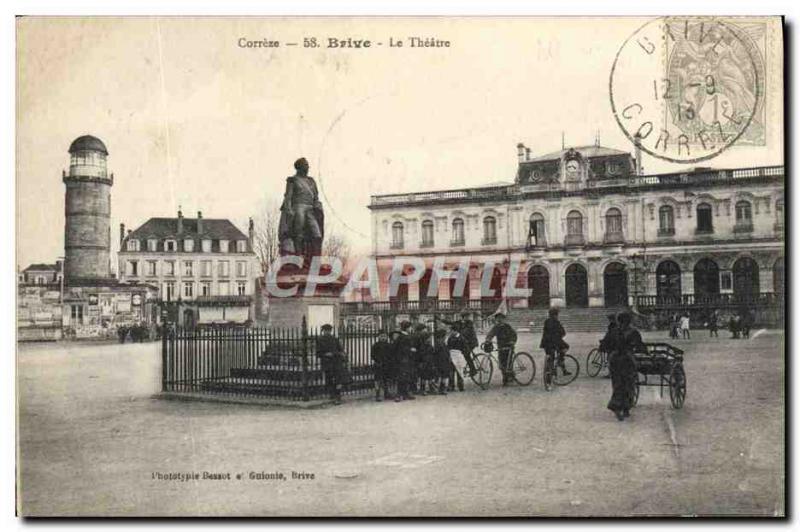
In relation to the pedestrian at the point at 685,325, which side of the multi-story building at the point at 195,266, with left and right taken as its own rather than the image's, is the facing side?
left

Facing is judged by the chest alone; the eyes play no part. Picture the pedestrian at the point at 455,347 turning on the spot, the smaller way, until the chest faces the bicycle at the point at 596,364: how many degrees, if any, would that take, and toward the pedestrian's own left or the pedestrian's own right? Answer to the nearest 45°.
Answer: approximately 90° to the pedestrian's own left

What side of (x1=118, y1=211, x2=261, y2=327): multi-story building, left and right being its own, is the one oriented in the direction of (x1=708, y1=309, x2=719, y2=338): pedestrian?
left

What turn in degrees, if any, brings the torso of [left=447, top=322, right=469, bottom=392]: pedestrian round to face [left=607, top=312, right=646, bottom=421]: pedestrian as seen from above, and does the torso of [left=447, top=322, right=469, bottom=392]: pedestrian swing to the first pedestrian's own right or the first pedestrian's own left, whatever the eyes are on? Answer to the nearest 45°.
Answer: approximately 90° to the first pedestrian's own left

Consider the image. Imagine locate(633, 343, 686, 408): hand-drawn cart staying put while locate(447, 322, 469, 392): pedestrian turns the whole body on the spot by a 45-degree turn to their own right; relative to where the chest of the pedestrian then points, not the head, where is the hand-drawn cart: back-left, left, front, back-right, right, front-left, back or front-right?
back-left

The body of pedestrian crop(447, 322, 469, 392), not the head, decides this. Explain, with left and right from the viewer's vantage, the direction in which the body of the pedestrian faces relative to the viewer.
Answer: facing the viewer and to the left of the viewer

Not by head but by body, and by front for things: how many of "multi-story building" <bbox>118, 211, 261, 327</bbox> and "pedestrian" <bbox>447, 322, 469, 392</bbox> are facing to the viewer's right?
0

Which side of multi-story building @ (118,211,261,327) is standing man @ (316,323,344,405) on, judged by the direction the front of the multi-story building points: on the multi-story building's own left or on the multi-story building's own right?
on the multi-story building's own left

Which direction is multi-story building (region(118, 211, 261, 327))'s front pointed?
toward the camera
